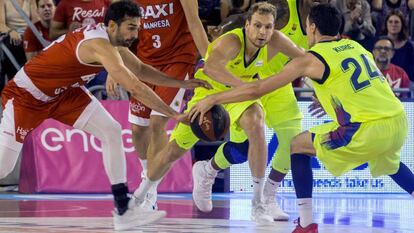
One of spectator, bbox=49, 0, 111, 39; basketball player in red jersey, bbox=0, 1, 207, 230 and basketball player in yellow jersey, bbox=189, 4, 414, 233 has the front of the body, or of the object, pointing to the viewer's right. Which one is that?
the basketball player in red jersey

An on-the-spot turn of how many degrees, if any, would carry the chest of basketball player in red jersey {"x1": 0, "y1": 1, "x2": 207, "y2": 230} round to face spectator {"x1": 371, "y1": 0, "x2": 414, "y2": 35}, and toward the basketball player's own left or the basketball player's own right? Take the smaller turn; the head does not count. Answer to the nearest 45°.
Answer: approximately 45° to the basketball player's own left

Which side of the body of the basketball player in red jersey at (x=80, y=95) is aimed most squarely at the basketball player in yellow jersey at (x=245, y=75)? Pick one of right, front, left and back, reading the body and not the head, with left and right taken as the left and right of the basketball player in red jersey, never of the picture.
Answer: front

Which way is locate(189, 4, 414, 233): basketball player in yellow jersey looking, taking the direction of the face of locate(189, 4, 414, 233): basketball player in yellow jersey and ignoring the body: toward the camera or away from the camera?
away from the camera

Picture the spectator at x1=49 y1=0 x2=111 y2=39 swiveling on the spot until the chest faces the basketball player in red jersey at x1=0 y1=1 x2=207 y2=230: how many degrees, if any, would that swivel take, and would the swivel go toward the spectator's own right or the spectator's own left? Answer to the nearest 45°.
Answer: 0° — they already face them

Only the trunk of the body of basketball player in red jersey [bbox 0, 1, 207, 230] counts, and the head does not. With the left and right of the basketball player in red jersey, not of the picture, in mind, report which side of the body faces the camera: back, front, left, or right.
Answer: right

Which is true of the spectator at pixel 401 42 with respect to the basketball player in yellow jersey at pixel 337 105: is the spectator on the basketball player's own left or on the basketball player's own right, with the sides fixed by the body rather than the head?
on the basketball player's own right

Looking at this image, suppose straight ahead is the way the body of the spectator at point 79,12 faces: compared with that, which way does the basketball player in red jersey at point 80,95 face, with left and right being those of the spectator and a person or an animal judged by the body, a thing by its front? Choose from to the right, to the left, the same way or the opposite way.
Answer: to the left

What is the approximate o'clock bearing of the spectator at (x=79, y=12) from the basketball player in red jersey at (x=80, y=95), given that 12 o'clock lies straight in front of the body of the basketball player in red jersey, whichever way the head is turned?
The spectator is roughly at 9 o'clock from the basketball player in red jersey.

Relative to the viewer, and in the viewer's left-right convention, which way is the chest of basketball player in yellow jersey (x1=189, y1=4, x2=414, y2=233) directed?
facing away from the viewer and to the left of the viewer

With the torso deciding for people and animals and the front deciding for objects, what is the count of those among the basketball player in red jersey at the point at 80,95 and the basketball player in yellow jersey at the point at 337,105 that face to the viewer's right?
1

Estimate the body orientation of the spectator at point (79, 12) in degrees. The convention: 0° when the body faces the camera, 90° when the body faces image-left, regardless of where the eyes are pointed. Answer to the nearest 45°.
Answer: approximately 0°
